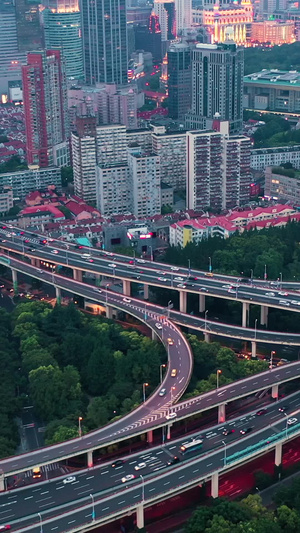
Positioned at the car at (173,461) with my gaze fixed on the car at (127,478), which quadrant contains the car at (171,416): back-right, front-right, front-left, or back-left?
back-right

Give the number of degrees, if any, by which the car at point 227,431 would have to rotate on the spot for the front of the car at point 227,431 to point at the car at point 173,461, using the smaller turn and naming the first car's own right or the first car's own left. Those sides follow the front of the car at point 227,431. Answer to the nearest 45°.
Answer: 0° — it already faces it

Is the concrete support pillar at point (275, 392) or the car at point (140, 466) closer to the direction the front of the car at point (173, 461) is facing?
the car

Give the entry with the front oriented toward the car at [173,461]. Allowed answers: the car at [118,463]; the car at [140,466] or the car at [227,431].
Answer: the car at [227,431]

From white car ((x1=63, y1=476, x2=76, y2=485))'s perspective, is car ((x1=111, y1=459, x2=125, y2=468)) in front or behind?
behind

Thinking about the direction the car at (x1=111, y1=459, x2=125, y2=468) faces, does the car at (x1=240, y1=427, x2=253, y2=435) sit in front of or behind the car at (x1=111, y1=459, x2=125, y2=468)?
behind

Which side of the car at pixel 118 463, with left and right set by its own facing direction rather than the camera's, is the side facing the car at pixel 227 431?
back

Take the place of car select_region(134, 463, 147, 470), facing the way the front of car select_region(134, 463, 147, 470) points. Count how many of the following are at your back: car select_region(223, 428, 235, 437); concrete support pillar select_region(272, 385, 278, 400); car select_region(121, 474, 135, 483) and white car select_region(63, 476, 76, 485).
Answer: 2

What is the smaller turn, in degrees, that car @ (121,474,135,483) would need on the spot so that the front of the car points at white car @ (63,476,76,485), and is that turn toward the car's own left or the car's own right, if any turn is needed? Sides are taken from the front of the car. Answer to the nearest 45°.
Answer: approximately 45° to the car's own right

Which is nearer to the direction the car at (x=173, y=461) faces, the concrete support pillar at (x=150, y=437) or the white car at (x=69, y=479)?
the white car
